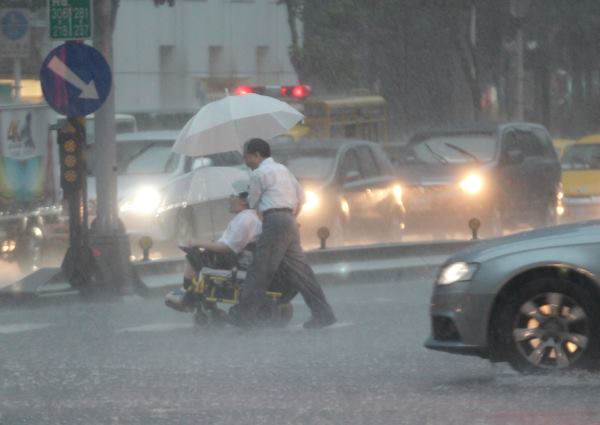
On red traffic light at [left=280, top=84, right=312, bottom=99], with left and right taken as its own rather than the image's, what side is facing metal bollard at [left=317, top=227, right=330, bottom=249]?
front

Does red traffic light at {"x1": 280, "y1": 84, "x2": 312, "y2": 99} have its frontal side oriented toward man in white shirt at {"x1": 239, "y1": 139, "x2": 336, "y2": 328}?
yes

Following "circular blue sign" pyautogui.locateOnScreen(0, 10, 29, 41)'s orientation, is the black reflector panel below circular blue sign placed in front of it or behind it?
in front

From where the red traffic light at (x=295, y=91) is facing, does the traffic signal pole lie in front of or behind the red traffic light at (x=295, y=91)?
in front

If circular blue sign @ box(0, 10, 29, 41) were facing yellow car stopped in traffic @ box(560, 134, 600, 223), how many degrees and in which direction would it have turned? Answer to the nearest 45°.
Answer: approximately 90° to its left

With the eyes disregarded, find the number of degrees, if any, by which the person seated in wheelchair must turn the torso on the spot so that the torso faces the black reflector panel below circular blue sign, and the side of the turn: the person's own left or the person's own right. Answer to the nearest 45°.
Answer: approximately 45° to the person's own right

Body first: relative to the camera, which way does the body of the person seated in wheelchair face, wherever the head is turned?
to the viewer's left
